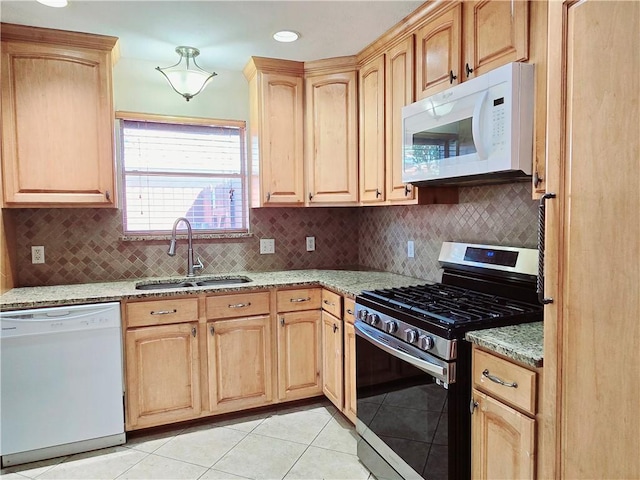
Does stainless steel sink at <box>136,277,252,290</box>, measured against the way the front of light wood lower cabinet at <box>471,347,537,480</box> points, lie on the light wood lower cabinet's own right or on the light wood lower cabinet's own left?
on the light wood lower cabinet's own right

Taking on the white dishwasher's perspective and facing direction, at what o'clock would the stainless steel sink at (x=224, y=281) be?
The stainless steel sink is roughly at 10 o'clock from the white dishwasher.

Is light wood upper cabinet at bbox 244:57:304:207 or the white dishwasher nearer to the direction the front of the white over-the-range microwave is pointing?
the white dishwasher

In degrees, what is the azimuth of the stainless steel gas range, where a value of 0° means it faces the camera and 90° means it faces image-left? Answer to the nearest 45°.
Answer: approximately 45°

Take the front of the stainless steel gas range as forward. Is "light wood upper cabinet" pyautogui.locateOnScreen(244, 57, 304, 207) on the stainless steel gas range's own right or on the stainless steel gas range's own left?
on the stainless steel gas range's own right
